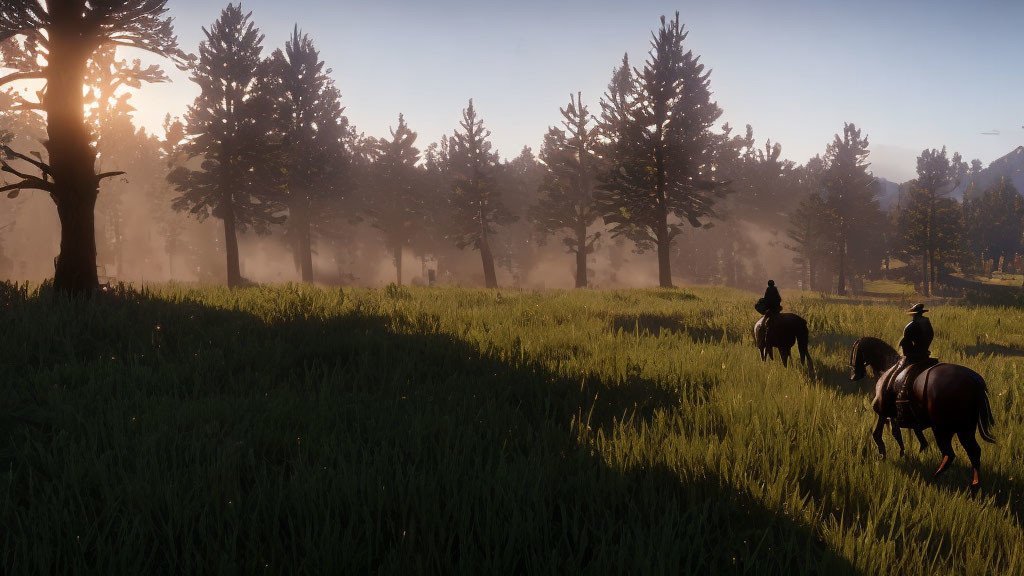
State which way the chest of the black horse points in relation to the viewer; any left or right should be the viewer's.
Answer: facing away from the viewer and to the left of the viewer

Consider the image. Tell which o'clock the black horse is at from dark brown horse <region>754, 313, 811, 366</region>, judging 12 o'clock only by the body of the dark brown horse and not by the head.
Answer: The black horse is roughly at 7 o'clock from the dark brown horse.

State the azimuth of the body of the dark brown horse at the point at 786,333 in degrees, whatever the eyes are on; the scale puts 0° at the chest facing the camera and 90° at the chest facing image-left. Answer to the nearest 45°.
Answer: approximately 135°

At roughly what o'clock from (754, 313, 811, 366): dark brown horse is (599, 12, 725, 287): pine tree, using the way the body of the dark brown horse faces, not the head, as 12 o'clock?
The pine tree is roughly at 1 o'clock from the dark brown horse.

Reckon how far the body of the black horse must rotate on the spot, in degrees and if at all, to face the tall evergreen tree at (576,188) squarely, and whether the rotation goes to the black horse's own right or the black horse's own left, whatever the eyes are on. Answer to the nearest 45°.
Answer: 0° — it already faces it

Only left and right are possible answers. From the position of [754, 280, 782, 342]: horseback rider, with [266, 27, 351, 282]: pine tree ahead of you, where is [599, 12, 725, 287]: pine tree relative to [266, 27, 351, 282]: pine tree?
right

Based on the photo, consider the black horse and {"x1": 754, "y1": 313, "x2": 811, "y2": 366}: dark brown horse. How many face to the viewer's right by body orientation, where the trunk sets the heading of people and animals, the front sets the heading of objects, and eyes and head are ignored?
0

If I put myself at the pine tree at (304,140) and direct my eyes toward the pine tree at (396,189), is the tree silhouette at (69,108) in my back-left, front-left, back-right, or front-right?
back-right

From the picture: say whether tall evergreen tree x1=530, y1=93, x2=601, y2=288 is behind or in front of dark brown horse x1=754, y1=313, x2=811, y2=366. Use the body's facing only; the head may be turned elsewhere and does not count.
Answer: in front

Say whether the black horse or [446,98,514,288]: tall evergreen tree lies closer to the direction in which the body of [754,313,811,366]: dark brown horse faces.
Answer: the tall evergreen tree
